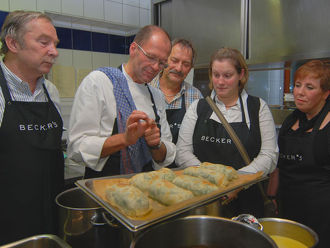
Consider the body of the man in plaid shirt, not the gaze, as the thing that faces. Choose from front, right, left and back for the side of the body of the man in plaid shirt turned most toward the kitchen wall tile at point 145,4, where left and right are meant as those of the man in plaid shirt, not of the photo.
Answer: back

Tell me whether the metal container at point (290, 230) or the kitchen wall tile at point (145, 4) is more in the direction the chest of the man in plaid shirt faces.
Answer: the metal container

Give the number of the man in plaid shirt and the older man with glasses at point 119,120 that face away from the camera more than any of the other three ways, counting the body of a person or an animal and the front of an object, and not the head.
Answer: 0

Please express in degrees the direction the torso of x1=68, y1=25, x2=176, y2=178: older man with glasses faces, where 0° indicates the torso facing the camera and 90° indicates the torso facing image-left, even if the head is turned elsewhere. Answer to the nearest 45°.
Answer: approximately 315°

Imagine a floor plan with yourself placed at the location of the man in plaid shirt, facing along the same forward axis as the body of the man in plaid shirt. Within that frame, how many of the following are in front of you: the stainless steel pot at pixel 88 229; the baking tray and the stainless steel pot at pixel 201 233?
3

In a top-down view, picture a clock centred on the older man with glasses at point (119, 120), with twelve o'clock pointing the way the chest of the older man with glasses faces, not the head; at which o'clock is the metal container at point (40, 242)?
The metal container is roughly at 2 o'clock from the older man with glasses.

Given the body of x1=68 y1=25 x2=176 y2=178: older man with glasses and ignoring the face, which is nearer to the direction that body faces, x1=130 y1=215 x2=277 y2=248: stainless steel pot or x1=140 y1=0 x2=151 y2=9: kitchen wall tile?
the stainless steel pot

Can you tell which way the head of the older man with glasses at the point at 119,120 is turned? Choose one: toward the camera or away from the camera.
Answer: toward the camera

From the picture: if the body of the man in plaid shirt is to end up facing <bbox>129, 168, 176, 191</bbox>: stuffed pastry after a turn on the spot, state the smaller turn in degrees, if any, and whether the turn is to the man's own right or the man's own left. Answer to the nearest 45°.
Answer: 0° — they already face it

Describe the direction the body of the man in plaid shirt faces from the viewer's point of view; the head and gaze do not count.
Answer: toward the camera

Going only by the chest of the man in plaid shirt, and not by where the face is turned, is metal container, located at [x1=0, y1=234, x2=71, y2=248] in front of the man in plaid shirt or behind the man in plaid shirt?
in front

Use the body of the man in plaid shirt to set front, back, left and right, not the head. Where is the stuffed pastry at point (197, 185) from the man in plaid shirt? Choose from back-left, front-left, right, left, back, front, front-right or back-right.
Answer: front
